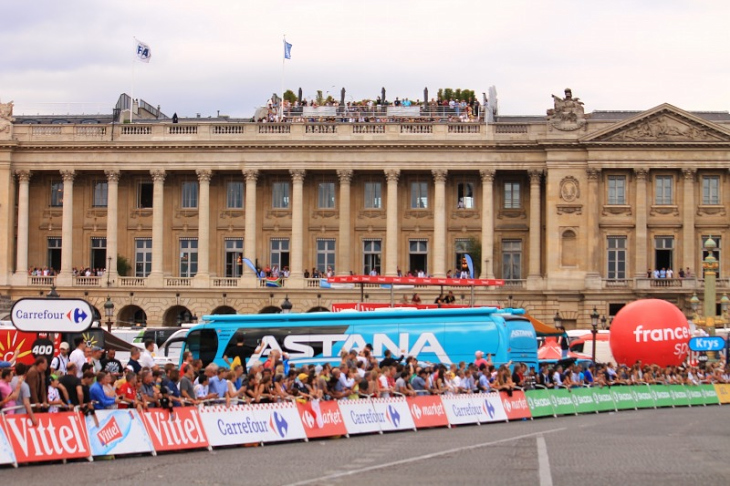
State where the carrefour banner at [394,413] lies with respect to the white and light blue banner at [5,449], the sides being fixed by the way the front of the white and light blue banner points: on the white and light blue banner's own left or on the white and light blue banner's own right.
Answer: on the white and light blue banner's own left

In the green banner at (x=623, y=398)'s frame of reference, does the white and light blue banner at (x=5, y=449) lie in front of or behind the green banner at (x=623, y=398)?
in front

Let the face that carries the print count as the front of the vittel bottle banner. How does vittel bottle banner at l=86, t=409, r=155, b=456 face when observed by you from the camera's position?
facing the viewer

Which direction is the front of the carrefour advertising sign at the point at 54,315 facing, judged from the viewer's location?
facing the viewer

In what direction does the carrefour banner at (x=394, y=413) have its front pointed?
toward the camera

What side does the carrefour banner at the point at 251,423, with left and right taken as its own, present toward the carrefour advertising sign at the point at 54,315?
right

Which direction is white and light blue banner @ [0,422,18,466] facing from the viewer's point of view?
toward the camera

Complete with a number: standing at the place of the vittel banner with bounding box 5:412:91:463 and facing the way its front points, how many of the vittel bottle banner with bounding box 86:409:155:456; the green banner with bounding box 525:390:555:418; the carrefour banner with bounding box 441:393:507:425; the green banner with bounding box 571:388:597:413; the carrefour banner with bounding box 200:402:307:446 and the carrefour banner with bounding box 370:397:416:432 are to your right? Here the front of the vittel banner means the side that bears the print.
0

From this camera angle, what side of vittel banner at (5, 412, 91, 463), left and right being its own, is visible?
front

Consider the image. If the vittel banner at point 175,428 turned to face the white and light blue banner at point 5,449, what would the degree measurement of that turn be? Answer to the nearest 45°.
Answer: approximately 45° to its right
